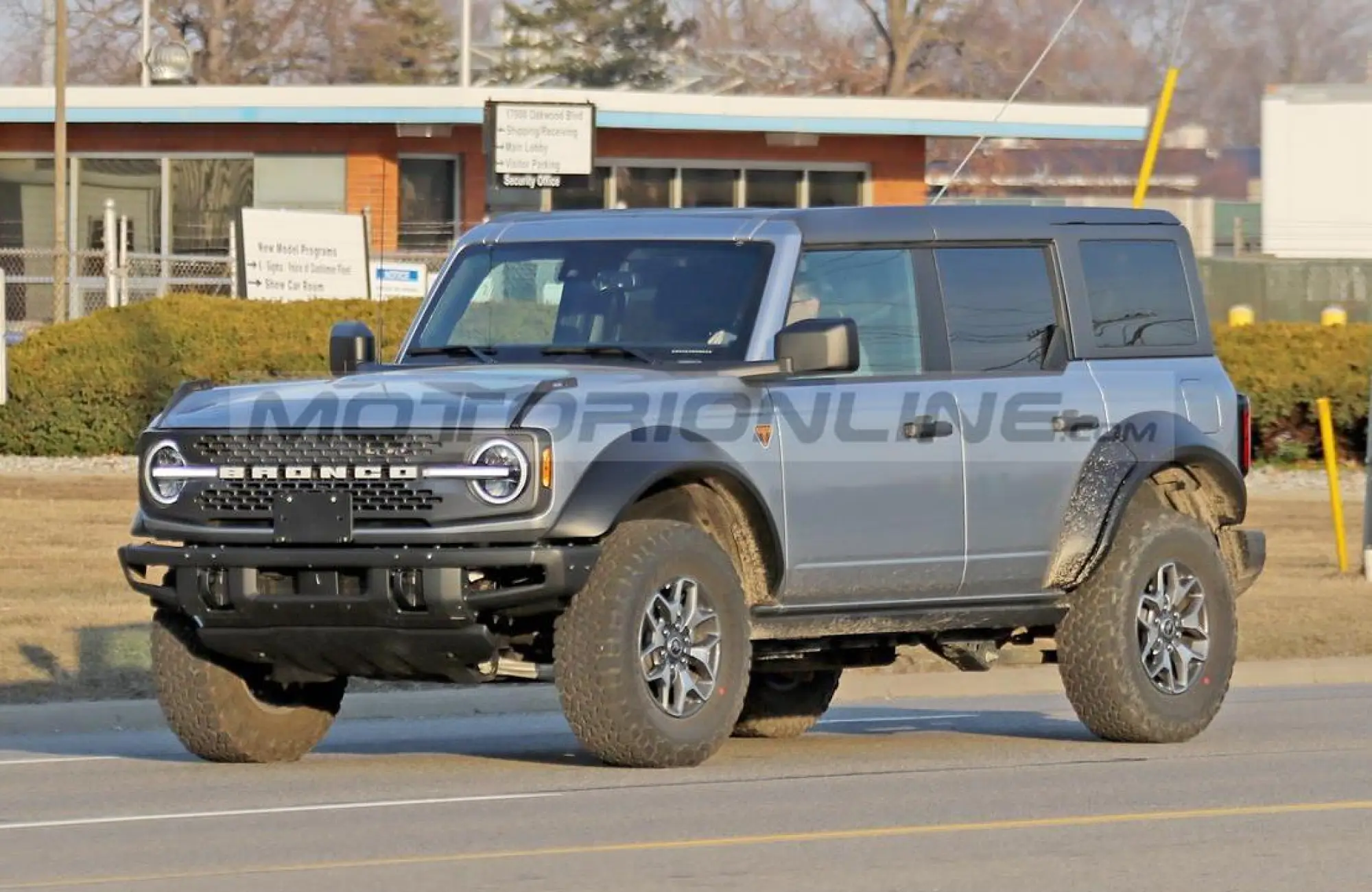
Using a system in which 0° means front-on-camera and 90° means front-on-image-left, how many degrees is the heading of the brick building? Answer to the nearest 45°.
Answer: approximately 0°

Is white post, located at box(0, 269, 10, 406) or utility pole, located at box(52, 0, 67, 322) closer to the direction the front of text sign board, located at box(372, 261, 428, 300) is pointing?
the white post

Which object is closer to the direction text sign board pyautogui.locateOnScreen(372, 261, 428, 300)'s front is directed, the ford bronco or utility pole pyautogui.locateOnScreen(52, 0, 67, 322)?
the ford bronco

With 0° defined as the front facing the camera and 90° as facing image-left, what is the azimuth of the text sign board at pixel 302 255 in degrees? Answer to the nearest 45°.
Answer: approximately 0°

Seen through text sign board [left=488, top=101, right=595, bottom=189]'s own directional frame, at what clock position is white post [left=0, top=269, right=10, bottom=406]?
The white post is roughly at 3 o'clock from the text sign board.

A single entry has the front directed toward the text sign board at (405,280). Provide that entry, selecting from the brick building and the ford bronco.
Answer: the brick building

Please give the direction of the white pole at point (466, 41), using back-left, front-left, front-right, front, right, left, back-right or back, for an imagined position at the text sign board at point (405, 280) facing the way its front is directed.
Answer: back

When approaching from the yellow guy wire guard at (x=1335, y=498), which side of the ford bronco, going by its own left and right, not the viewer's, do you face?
back

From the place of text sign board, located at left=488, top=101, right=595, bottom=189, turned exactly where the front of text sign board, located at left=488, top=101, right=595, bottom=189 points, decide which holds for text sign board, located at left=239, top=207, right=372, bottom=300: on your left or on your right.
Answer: on your right
